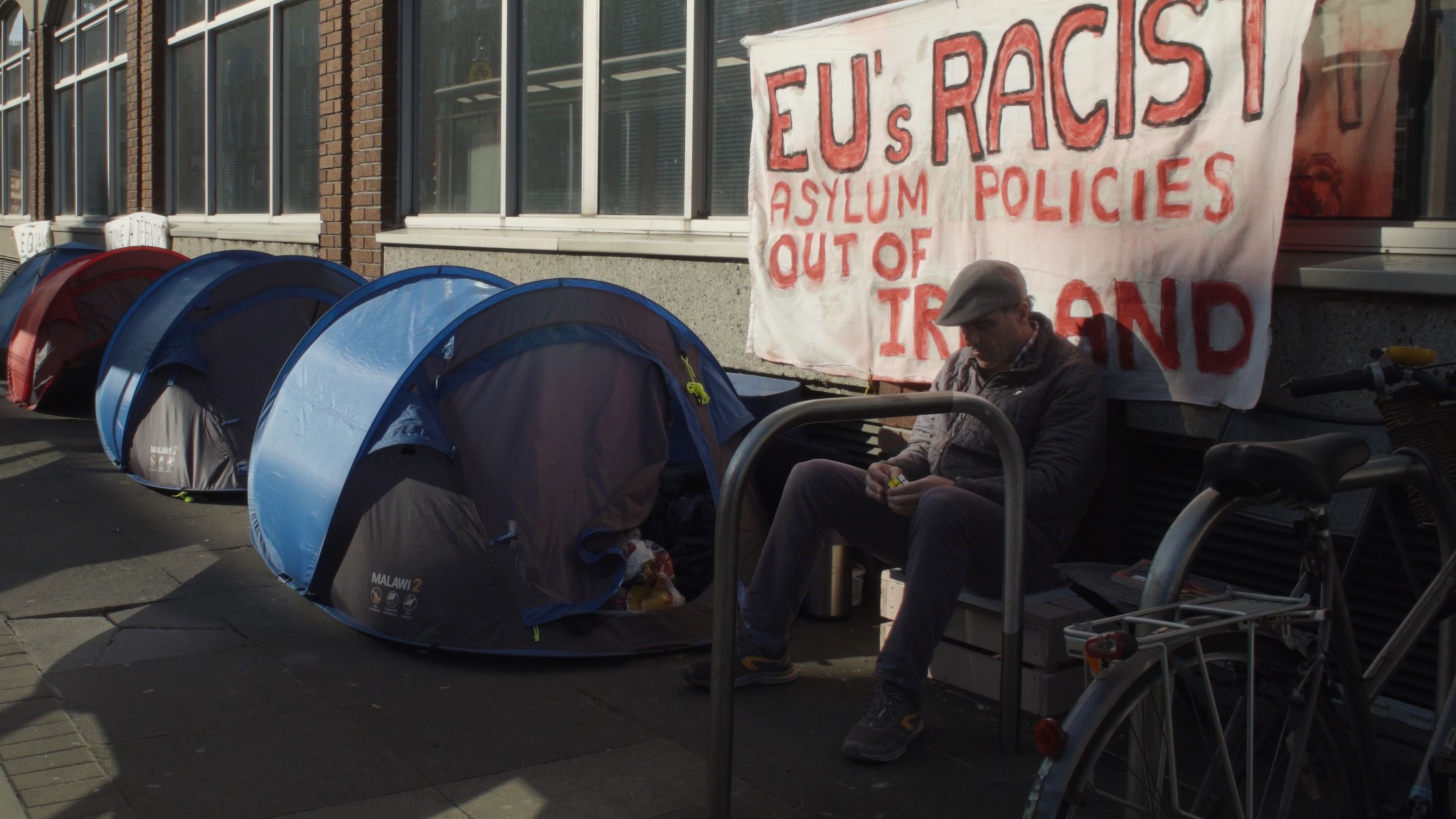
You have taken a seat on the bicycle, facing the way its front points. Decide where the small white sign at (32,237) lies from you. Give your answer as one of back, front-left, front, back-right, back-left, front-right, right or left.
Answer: left

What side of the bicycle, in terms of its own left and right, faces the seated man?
left

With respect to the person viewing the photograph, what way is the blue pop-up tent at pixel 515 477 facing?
facing the viewer and to the right of the viewer

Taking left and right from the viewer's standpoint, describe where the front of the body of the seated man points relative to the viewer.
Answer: facing the viewer and to the left of the viewer

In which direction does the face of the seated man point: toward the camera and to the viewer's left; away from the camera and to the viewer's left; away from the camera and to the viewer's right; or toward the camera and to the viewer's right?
toward the camera and to the viewer's left

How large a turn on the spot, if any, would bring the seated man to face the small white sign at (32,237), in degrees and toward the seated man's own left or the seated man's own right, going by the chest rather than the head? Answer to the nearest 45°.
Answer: approximately 90° to the seated man's own right

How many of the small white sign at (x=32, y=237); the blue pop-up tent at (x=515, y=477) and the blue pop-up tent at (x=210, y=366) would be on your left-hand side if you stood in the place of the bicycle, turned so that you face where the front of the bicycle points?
3

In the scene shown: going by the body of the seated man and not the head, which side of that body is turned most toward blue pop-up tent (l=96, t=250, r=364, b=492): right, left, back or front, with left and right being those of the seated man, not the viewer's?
right

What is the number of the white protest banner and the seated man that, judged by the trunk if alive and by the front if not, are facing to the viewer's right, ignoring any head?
0

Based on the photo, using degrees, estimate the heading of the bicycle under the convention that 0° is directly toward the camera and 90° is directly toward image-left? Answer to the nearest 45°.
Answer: approximately 225°
